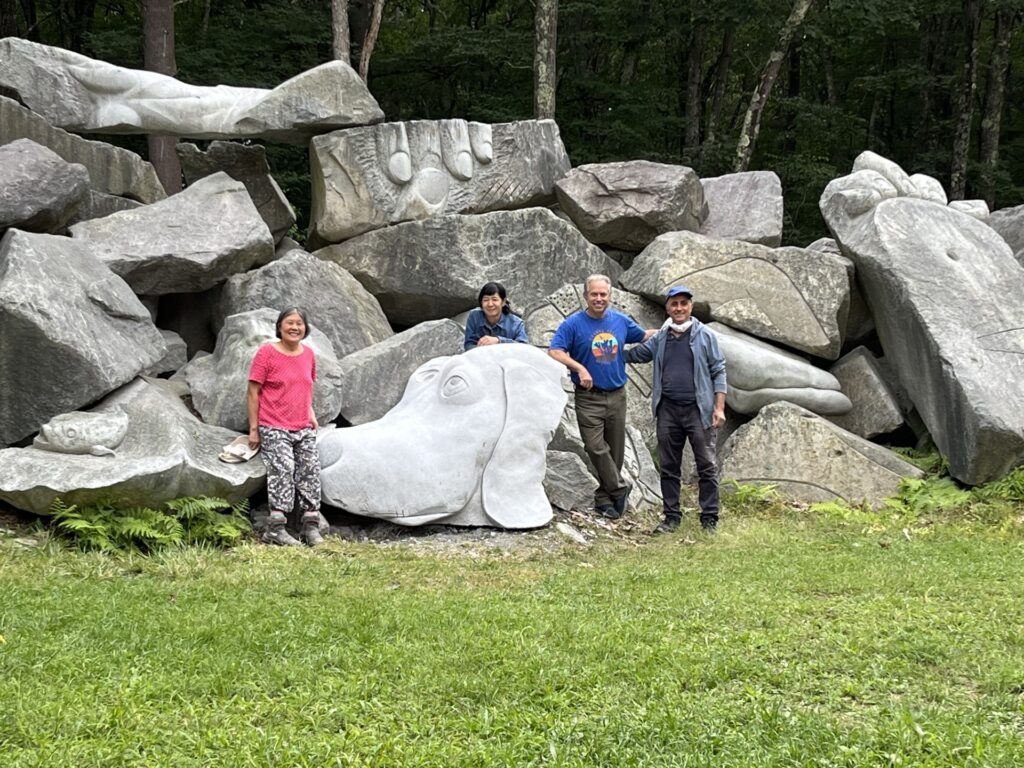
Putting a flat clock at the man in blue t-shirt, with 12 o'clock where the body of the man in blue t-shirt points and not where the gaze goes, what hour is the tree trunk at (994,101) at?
The tree trunk is roughly at 7 o'clock from the man in blue t-shirt.

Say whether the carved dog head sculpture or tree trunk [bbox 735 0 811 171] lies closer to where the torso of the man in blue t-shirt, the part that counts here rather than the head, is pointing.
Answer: the carved dog head sculpture

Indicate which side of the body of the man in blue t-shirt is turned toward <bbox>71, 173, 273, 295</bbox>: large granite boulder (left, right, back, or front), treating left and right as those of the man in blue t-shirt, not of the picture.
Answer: right

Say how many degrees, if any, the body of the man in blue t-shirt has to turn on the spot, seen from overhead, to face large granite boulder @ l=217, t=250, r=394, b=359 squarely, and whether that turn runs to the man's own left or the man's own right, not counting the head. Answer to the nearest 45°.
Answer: approximately 135° to the man's own right

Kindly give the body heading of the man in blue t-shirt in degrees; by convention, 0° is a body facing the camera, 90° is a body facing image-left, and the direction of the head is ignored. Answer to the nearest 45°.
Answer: approximately 0°

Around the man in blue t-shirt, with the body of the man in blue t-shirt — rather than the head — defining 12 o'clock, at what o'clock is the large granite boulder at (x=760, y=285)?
The large granite boulder is roughly at 7 o'clock from the man in blue t-shirt.

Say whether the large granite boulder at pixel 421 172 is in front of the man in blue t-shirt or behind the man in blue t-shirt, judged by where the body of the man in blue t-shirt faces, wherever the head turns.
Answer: behind

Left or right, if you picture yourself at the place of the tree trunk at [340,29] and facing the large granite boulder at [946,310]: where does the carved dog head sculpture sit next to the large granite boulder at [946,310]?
right

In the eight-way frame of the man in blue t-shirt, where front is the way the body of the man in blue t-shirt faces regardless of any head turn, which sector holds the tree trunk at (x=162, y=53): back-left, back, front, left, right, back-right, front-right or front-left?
back-right

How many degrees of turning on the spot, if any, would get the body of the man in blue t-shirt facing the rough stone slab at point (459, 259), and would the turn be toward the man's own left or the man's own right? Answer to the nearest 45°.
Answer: approximately 135° to the man's own right

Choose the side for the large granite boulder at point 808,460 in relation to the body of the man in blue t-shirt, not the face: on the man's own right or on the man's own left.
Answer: on the man's own left

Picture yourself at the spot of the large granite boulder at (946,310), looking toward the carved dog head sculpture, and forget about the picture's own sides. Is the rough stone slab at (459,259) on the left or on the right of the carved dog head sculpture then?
right

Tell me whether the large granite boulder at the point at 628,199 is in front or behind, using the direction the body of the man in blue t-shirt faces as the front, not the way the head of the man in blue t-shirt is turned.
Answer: behind

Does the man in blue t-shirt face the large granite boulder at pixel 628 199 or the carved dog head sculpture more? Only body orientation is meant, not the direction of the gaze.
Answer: the carved dog head sculpture

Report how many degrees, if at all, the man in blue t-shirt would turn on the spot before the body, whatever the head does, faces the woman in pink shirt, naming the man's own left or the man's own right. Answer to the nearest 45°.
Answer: approximately 45° to the man's own right

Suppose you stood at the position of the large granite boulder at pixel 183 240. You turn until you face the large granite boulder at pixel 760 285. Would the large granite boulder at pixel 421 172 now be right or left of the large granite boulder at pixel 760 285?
left

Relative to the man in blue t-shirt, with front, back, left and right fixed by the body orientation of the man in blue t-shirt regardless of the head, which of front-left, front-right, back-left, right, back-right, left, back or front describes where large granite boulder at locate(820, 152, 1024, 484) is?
back-left
